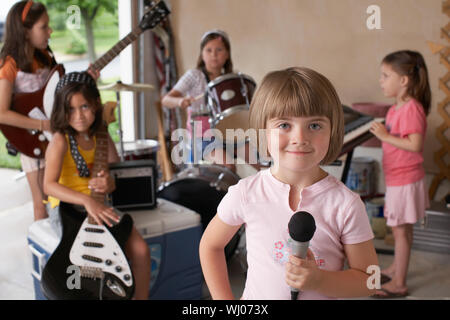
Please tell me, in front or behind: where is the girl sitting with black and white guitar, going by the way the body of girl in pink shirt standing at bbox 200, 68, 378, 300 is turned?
behind

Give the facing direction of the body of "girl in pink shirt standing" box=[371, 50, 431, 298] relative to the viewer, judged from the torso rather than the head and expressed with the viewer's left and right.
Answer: facing to the left of the viewer

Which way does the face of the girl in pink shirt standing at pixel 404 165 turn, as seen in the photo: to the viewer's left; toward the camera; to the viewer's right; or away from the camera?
to the viewer's left

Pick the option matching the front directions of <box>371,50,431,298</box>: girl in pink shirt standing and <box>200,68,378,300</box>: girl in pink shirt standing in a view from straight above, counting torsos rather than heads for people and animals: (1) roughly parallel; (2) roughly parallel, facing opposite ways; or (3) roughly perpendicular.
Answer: roughly perpendicular

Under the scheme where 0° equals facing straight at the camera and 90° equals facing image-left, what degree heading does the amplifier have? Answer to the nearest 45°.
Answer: approximately 0°

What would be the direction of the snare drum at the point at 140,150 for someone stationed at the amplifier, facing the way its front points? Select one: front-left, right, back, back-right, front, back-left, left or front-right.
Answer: back

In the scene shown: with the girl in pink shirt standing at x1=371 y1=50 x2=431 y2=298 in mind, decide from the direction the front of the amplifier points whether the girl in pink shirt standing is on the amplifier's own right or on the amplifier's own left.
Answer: on the amplifier's own left
